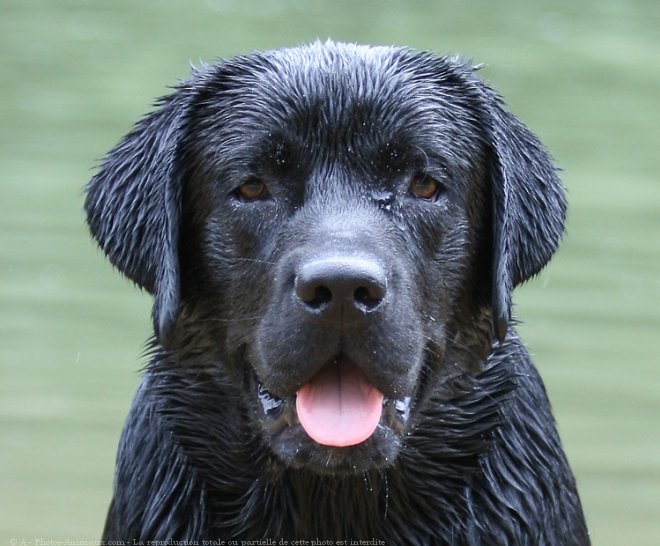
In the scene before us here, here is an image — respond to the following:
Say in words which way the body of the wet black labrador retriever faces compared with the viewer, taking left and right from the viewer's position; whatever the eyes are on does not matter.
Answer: facing the viewer
